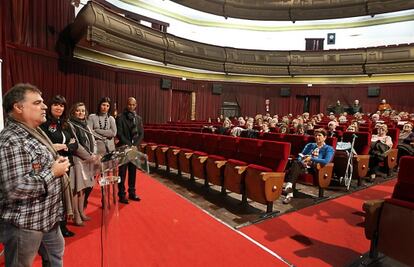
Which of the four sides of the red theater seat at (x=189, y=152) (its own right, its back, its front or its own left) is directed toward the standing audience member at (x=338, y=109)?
back

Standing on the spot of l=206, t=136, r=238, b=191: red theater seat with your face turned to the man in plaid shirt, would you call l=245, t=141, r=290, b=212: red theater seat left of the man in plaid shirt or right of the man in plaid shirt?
left

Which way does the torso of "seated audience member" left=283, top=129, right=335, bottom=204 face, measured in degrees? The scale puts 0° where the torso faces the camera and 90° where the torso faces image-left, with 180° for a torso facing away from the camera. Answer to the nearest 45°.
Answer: approximately 45°

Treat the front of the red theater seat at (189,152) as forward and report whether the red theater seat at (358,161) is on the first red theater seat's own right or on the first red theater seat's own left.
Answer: on the first red theater seat's own left

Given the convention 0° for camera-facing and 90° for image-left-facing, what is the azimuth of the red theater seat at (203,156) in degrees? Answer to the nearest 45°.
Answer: approximately 45°

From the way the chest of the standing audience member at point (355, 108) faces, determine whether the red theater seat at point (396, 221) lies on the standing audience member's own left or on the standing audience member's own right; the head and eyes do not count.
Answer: on the standing audience member's own left

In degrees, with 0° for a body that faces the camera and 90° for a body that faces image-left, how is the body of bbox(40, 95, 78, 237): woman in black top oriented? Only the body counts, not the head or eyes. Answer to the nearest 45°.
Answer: approximately 315°

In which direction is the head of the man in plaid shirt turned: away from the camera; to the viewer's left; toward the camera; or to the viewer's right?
to the viewer's right

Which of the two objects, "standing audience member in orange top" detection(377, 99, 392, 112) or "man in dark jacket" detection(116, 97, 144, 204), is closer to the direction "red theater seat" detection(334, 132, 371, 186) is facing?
the man in dark jacket

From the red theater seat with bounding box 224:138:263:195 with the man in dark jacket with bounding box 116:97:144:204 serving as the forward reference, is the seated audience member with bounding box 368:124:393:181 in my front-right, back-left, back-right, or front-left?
back-right

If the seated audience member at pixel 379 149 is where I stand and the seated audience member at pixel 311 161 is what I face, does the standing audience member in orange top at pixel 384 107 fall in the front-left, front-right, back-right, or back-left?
back-right

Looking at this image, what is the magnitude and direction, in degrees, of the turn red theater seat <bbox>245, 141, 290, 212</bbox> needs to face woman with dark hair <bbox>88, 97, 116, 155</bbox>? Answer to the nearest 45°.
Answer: approximately 45° to its right

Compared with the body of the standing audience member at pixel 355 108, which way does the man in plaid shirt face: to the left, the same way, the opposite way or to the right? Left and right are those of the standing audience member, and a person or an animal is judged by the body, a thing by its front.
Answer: the opposite way

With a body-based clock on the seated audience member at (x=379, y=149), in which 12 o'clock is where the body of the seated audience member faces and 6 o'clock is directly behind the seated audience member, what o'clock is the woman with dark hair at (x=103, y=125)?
The woman with dark hair is roughly at 12 o'clock from the seated audience member.

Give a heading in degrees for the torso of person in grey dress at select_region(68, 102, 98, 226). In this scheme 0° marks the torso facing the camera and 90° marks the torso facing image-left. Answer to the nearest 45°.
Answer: approximately 315°
